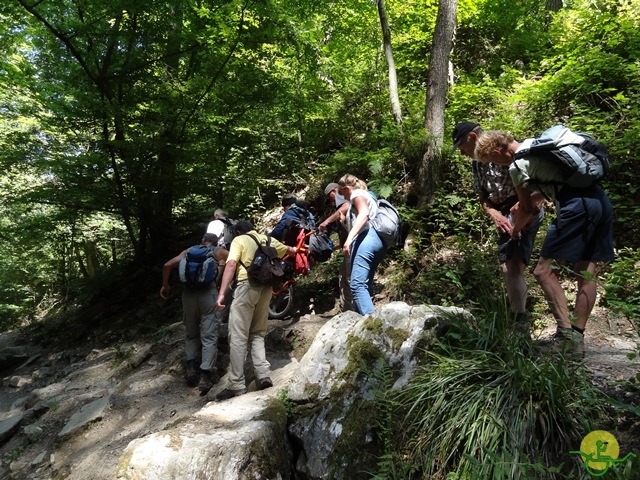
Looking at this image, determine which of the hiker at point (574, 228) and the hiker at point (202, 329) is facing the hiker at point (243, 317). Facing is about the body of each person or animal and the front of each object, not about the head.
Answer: the hiker at point (574, 228)

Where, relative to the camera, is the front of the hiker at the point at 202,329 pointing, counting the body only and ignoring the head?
away from the camera

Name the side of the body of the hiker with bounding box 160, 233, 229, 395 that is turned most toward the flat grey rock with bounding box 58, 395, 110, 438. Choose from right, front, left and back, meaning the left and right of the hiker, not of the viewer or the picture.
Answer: left

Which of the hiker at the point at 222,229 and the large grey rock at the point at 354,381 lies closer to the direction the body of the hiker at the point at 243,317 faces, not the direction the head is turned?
the hiker

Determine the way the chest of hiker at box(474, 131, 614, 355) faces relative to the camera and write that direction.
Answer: to the viewer's left

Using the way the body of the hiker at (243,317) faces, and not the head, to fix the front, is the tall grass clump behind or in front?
behind

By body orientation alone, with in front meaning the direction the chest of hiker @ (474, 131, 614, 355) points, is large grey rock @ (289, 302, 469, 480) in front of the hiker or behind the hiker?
in front

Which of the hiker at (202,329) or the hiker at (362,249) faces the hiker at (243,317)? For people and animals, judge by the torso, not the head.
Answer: the hiker at (362,249)

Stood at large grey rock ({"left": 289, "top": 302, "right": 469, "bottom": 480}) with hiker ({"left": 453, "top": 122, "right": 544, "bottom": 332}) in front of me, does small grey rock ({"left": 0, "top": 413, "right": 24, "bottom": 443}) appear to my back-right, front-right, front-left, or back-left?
back-left

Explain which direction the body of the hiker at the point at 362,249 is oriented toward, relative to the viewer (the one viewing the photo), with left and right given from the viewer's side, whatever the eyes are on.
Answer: facing to the left of the viewer

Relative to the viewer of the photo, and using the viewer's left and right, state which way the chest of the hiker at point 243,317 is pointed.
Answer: facing away from the viewer and to the left of the viewer
